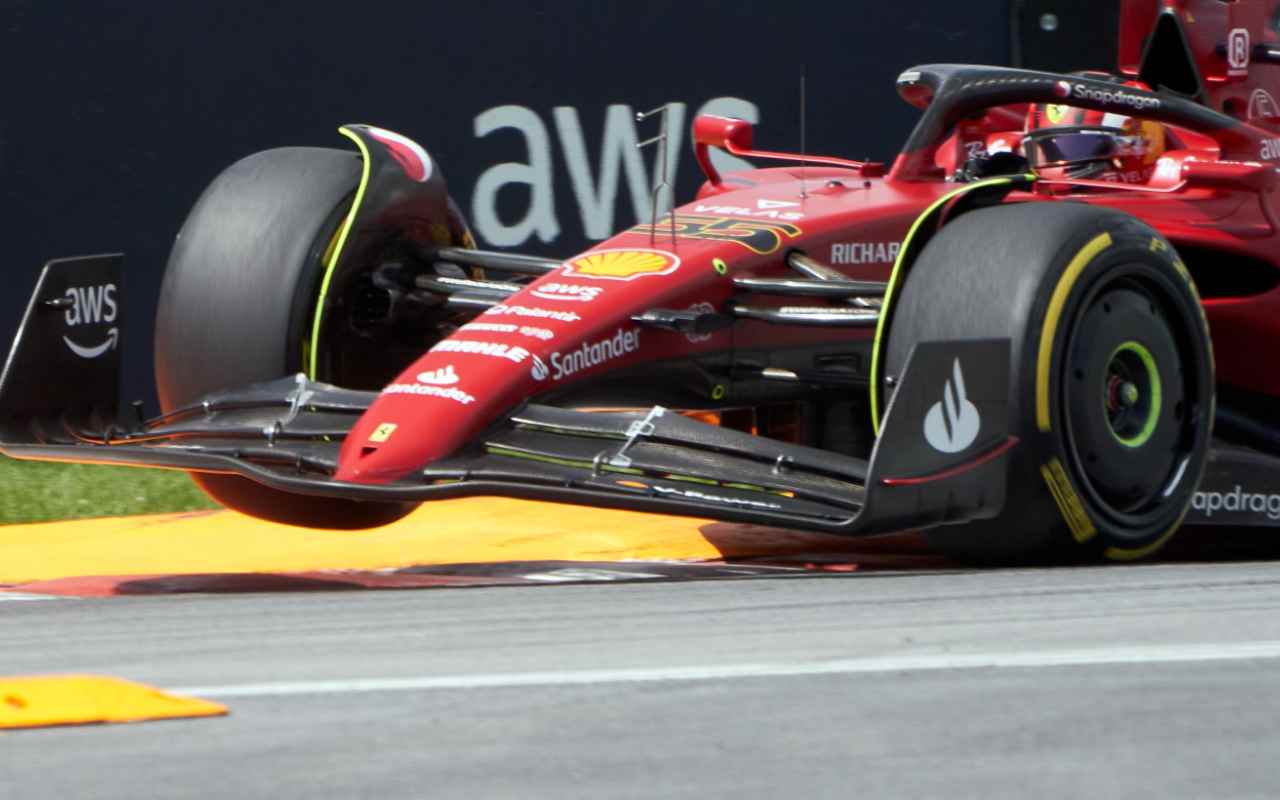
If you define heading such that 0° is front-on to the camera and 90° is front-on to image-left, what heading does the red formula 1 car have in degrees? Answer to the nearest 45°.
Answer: approximately 45°
